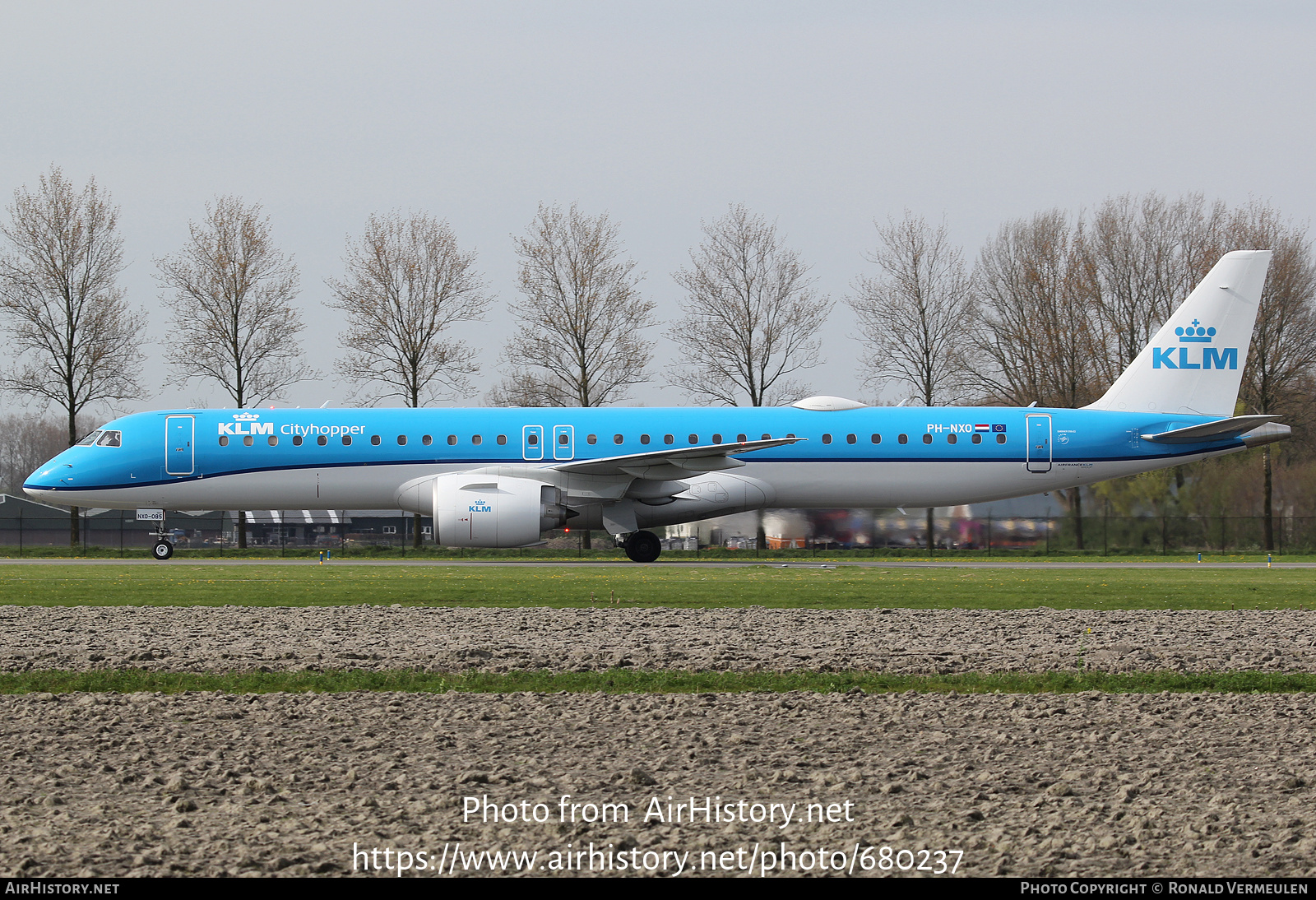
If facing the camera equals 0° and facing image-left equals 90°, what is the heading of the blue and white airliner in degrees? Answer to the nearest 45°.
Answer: approximately 90°

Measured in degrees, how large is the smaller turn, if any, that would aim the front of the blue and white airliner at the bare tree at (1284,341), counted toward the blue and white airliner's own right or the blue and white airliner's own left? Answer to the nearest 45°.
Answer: approximately 135° to the blue and white airliner's own right
